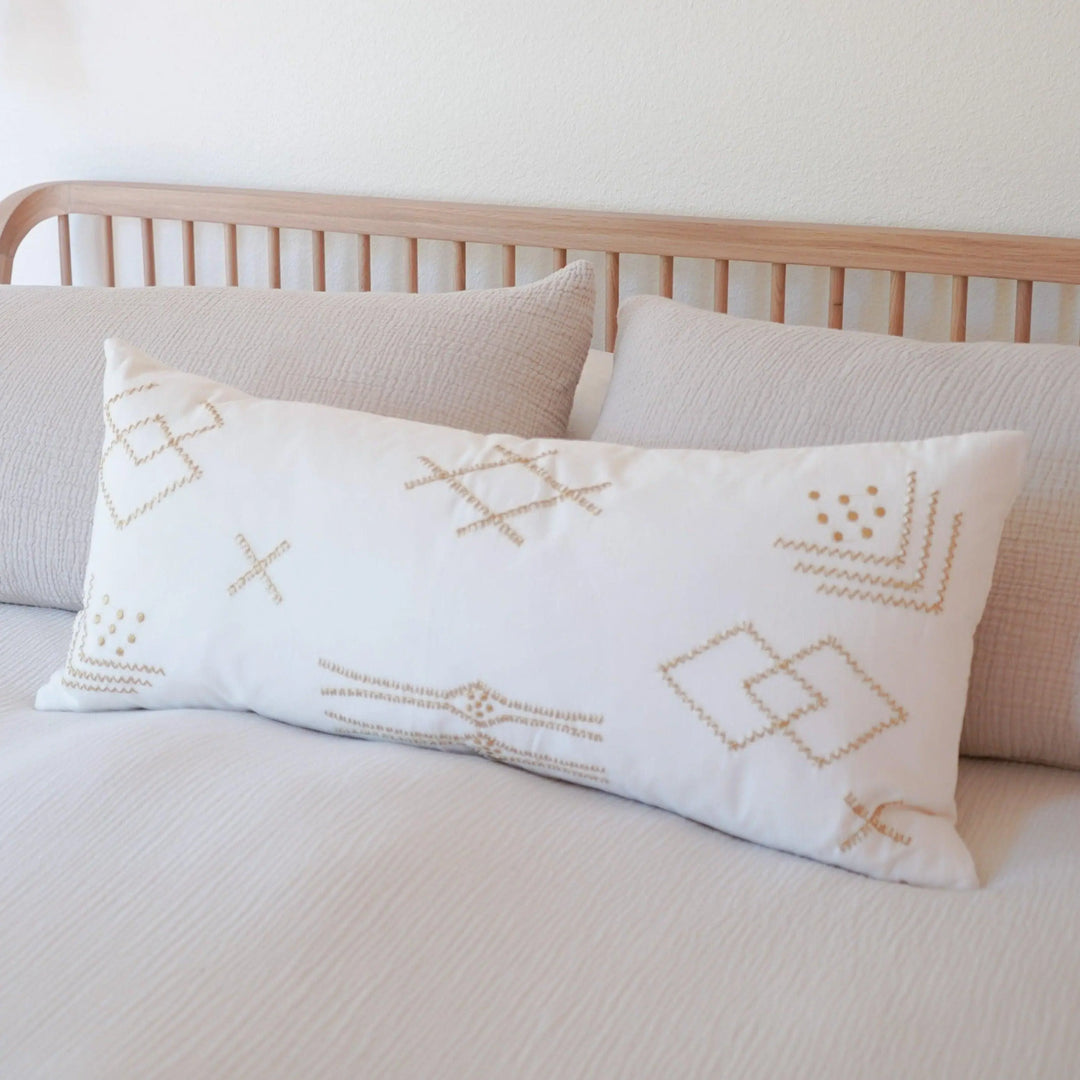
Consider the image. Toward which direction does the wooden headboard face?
toward the camera

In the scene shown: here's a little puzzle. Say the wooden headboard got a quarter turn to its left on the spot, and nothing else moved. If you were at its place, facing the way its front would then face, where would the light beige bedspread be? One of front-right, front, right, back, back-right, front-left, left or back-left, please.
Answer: right

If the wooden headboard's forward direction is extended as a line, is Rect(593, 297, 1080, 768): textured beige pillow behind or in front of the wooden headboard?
in front

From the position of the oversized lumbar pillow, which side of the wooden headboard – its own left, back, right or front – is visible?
front
